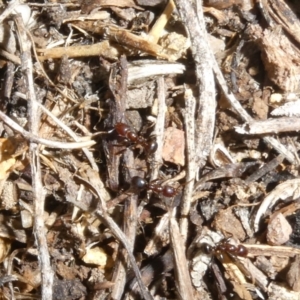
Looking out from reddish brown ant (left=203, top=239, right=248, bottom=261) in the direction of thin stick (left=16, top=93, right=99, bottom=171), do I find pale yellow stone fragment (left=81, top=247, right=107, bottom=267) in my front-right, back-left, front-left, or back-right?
front-left

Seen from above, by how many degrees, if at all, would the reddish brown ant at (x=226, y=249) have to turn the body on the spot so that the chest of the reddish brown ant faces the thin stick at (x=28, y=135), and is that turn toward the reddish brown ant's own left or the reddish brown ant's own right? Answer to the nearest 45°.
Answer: approximately 180°

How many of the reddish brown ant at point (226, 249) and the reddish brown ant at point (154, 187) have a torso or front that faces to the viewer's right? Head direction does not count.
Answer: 2

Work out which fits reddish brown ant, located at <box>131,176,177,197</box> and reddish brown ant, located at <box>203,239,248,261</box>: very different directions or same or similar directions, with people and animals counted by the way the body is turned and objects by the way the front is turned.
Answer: same or similar directions

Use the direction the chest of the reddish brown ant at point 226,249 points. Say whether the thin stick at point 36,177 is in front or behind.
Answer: behind

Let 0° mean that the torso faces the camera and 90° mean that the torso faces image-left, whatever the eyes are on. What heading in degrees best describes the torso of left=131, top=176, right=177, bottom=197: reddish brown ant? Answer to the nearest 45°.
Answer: approximately 270°

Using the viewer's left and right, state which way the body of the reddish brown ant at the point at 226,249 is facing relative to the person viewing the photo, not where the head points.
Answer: facing to the right of the viewer
